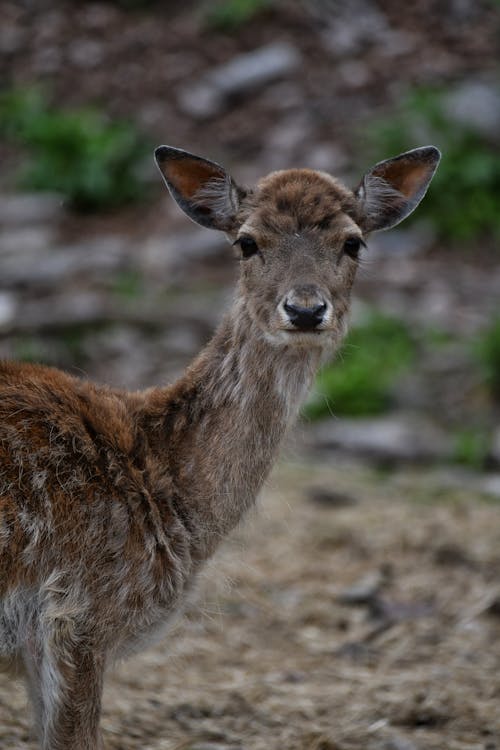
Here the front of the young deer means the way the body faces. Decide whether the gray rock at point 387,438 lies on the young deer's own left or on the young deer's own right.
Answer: on the young deer's own left

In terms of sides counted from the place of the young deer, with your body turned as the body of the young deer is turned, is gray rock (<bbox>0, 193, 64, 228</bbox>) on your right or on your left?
on your left

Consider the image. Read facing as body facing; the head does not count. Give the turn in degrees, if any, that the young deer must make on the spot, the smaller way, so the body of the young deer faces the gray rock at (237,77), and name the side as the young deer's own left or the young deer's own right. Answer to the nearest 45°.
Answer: approximately 90° to the young deer's own left

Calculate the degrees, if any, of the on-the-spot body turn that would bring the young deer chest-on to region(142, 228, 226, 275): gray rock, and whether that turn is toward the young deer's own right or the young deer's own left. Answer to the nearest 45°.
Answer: approximately 90° to the young deer's own left

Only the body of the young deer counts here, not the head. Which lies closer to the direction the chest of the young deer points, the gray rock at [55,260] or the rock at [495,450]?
the rock

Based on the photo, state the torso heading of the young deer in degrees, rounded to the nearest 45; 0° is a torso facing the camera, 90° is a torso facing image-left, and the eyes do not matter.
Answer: approximately 270°

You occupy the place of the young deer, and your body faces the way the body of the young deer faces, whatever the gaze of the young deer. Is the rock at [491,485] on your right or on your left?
on your left

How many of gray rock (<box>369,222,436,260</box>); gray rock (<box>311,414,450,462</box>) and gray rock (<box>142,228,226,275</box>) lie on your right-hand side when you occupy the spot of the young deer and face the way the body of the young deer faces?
0

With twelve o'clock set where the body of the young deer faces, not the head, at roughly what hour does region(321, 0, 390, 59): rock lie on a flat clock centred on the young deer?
The rock is roughly at 9 o'clock from the young deer.

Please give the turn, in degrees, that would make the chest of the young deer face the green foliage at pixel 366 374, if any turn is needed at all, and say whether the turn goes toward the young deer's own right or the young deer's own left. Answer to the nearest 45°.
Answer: approximately 90° to the young deer's own left

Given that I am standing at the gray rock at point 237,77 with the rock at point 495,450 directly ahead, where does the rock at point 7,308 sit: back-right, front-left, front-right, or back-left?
front-right

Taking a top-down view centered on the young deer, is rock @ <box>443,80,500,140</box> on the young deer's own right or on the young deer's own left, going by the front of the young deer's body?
on the young deer's own left

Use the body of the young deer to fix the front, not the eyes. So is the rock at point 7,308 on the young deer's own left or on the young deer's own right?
on the young deer's own left

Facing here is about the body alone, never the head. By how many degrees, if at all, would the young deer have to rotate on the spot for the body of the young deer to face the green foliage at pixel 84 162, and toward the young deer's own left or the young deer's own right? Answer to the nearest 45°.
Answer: approximately 90° to the young deer's own left
